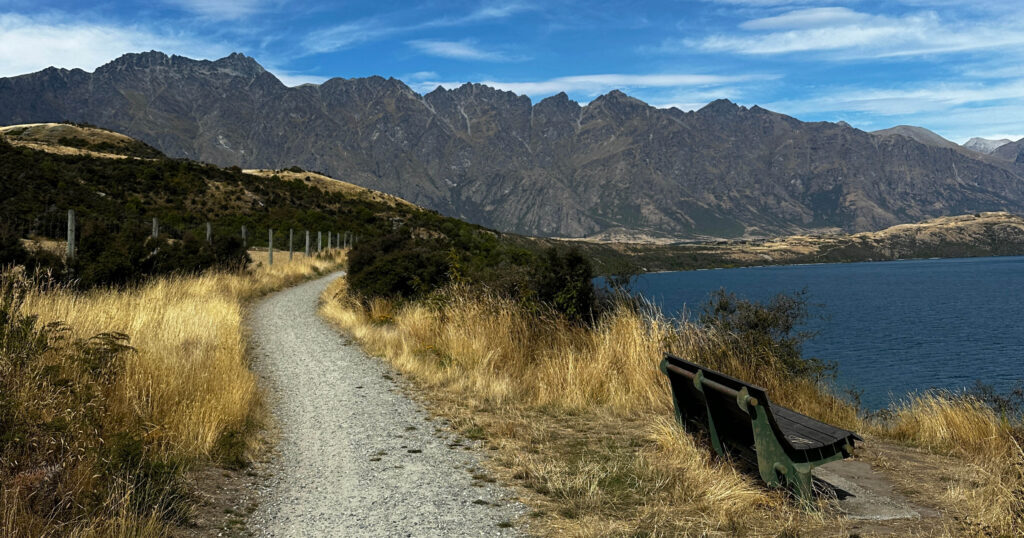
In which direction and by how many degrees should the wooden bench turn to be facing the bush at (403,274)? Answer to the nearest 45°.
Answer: approximately 90° to its left

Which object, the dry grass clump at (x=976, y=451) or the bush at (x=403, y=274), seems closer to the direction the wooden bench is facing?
the dry grass clump

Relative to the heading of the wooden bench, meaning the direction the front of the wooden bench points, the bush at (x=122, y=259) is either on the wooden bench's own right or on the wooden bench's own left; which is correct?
on the wooden bench's own left

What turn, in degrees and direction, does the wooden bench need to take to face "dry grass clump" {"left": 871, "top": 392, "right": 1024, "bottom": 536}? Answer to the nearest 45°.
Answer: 0° — it already faces it

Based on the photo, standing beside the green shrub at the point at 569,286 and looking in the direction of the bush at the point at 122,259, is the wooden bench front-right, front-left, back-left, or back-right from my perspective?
back-left

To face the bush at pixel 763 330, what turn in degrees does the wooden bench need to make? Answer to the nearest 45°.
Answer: approximately 45° to its left

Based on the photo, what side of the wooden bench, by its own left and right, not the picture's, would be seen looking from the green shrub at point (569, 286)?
left

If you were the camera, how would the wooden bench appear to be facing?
facing away from the viewer and to the right of the viewer
